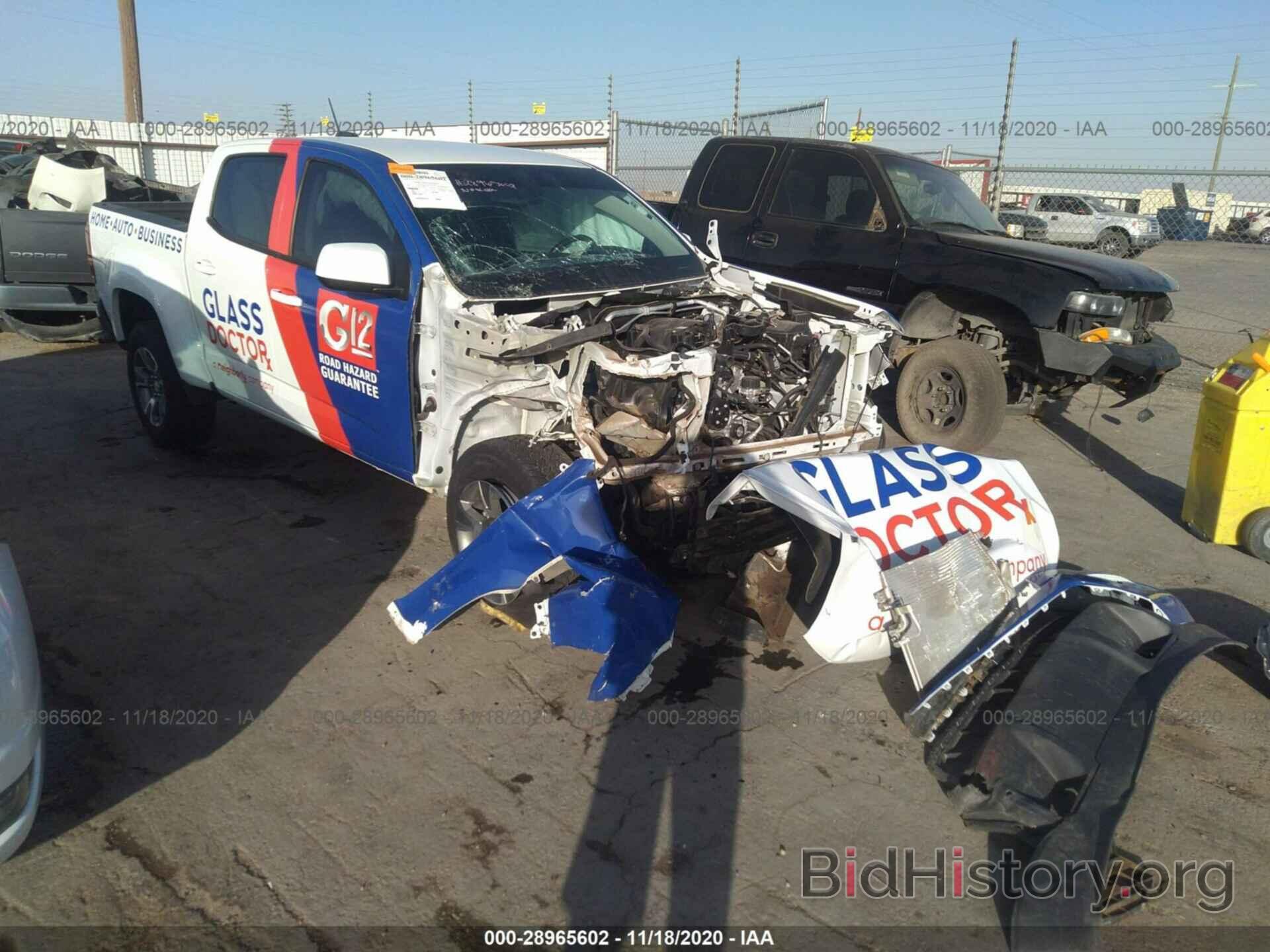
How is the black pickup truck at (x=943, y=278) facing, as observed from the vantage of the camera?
facing the viewer and to the right of the viewer

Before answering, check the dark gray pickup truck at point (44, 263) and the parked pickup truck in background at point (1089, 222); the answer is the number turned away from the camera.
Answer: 1

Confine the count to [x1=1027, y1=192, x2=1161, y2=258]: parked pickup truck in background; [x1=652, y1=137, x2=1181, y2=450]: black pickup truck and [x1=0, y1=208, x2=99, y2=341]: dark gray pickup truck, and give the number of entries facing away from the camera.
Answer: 1

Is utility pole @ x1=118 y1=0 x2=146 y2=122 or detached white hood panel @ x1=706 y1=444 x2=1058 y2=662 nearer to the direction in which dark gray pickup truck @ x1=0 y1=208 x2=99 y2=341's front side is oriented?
the utility pole

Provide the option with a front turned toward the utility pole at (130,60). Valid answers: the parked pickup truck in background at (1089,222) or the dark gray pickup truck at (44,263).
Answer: the dark gray pickup truck

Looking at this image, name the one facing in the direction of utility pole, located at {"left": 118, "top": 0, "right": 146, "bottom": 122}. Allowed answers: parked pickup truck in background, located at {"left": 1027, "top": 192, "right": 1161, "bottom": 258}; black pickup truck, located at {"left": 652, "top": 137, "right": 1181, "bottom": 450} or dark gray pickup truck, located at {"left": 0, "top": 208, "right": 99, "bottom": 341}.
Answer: dark gray pickup truck, located at {"left": 0, "top": 208, "right": 99, "bottom": 341}

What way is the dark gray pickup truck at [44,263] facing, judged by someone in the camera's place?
facing away from the viewer

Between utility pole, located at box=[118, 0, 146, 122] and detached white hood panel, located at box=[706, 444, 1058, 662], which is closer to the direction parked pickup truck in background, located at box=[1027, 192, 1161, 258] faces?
the detached white hood panel

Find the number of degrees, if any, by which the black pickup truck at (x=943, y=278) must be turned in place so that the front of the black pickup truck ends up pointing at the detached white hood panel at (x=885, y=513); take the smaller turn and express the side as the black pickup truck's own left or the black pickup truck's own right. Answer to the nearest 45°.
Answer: approximately 45° to the black pickup truck's own right

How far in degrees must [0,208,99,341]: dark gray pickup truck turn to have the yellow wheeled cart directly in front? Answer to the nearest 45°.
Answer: approximately 135° to its right

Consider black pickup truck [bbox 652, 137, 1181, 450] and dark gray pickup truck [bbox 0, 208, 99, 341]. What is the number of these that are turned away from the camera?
1

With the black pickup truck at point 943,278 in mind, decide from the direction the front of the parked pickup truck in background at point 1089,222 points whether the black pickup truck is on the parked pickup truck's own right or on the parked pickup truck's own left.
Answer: on the parked pickup truck's own right

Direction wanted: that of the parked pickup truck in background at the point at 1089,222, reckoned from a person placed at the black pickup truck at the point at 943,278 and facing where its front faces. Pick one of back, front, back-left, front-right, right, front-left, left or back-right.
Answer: back-left

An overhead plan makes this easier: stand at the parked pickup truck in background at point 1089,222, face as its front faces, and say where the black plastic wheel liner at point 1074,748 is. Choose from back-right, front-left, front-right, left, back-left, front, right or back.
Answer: front-right

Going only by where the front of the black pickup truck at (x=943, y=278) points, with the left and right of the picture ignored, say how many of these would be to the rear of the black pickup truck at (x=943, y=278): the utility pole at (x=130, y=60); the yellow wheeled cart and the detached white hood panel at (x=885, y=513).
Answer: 1
